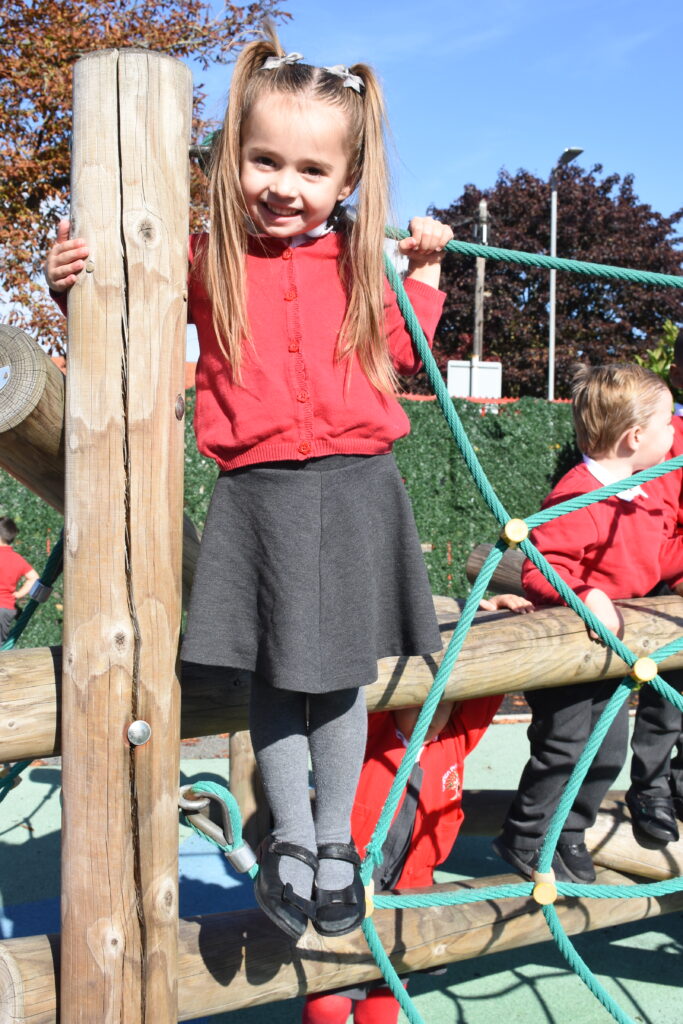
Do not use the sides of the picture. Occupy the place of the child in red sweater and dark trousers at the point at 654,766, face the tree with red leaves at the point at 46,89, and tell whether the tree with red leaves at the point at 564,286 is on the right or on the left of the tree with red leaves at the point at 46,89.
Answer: right

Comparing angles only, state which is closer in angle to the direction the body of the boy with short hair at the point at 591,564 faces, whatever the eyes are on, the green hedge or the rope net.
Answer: the rope net

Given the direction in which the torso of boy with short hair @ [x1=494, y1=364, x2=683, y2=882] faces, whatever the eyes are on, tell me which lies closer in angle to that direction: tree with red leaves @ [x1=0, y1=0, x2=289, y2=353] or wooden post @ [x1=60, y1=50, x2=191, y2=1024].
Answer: the wooden post

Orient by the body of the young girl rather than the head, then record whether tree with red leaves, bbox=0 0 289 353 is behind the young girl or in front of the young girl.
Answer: behind

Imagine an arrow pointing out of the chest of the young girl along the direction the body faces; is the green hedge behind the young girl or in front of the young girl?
behind

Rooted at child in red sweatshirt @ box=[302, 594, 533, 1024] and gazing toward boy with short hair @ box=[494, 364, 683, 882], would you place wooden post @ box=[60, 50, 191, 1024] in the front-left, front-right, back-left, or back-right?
back-right

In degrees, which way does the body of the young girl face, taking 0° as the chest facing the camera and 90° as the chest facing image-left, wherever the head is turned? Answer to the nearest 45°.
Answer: approximately 0°
